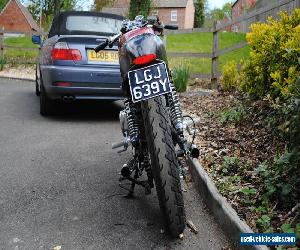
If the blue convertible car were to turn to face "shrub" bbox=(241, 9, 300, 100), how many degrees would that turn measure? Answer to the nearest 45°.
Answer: approximately 135° to its right

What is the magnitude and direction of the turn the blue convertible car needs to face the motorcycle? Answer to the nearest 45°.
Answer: approximately 180°

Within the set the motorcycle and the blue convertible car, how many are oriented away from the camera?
2

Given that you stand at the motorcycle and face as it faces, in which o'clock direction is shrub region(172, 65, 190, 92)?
The shrub is roughly at 12 o'clock from the motorcycle.

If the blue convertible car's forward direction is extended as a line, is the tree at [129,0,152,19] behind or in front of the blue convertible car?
in front

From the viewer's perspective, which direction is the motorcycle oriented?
away from the camera

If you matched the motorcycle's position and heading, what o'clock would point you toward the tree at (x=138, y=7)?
The tree is roughly at 12 o'clock from the motorcycle.

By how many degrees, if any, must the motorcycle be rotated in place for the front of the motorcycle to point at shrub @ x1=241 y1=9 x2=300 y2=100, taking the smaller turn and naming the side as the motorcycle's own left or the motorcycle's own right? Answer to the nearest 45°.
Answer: approximately 45° to the motorcycle's own right

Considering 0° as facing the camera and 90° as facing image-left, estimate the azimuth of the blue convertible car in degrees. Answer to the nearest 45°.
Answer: approximately 180°

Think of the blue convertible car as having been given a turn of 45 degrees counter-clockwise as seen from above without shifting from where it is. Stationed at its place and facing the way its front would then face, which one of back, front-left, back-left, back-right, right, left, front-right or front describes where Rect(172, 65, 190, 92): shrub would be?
right
